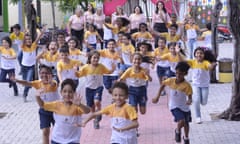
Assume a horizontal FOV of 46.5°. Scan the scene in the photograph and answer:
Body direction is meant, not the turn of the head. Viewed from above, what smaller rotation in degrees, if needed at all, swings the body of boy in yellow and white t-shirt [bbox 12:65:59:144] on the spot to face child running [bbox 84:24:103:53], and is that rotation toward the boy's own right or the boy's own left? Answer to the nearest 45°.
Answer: approximately 180°

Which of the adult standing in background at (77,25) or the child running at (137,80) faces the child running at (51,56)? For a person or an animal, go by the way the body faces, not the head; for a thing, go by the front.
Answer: the adult standing in background

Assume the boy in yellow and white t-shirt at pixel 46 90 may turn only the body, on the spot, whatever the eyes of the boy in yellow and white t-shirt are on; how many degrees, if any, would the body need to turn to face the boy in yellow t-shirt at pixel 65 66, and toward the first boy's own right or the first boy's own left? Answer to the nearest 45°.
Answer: approximately 180°

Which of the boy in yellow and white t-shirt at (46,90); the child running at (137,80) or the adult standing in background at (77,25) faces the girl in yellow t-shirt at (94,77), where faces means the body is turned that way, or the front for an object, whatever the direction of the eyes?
the adult standing in background

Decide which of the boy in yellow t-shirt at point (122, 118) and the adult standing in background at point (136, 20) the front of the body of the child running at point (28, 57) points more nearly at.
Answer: the boy in yellow t-shirt

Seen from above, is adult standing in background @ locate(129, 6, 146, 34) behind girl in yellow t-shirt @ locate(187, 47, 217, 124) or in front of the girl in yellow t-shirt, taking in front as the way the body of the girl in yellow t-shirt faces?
behind

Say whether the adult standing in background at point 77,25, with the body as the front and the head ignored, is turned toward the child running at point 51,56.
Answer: yes

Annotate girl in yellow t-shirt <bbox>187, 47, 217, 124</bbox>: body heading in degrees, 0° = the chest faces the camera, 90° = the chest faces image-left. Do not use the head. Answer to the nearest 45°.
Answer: approximately 0°

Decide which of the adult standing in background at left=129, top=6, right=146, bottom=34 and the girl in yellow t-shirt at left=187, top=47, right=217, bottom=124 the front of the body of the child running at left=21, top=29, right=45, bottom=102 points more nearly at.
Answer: the girl in yellow t-shirt
